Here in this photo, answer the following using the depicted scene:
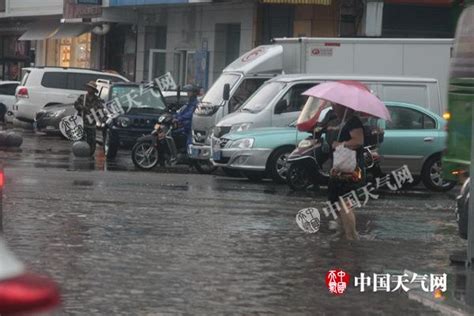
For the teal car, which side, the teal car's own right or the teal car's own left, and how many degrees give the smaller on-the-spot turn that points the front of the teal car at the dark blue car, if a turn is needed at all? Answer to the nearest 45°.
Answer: approximately 45° to the teal car's own right

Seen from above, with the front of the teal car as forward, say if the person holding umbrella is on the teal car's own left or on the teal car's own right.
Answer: on the teal car's own left

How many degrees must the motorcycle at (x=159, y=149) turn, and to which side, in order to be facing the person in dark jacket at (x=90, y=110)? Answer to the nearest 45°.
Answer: approximately 45° to its right

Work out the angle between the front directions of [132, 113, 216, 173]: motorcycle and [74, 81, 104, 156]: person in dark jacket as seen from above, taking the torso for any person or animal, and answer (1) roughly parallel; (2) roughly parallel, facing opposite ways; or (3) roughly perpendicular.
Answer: roughly perpendicular

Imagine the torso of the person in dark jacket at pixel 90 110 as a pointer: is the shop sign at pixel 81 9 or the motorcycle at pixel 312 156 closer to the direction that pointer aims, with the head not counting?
the motorcycle

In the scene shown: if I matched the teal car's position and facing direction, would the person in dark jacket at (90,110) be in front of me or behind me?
in front

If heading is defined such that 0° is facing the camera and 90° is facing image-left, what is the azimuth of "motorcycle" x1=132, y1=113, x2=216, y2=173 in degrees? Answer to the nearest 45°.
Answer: approximately 90°

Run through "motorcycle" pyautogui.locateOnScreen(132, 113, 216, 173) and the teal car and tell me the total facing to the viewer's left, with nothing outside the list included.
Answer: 2

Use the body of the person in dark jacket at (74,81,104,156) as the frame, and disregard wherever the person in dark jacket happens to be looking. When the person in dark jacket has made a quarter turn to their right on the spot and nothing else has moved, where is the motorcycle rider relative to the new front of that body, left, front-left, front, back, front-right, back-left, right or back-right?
back-left

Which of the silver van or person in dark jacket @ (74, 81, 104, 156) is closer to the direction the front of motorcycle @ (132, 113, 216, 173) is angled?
the person in dark jacket

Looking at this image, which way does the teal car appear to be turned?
to the viewer's left
